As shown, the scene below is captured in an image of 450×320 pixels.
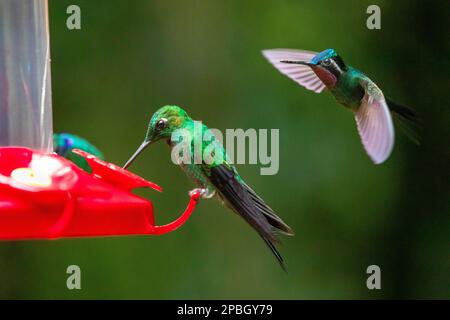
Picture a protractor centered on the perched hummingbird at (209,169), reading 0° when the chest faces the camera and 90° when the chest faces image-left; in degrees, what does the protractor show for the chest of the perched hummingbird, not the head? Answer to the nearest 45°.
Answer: approximately 90°

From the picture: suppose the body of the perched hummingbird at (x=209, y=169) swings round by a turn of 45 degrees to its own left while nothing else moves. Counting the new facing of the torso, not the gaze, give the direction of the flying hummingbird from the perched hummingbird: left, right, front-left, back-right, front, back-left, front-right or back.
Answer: back
